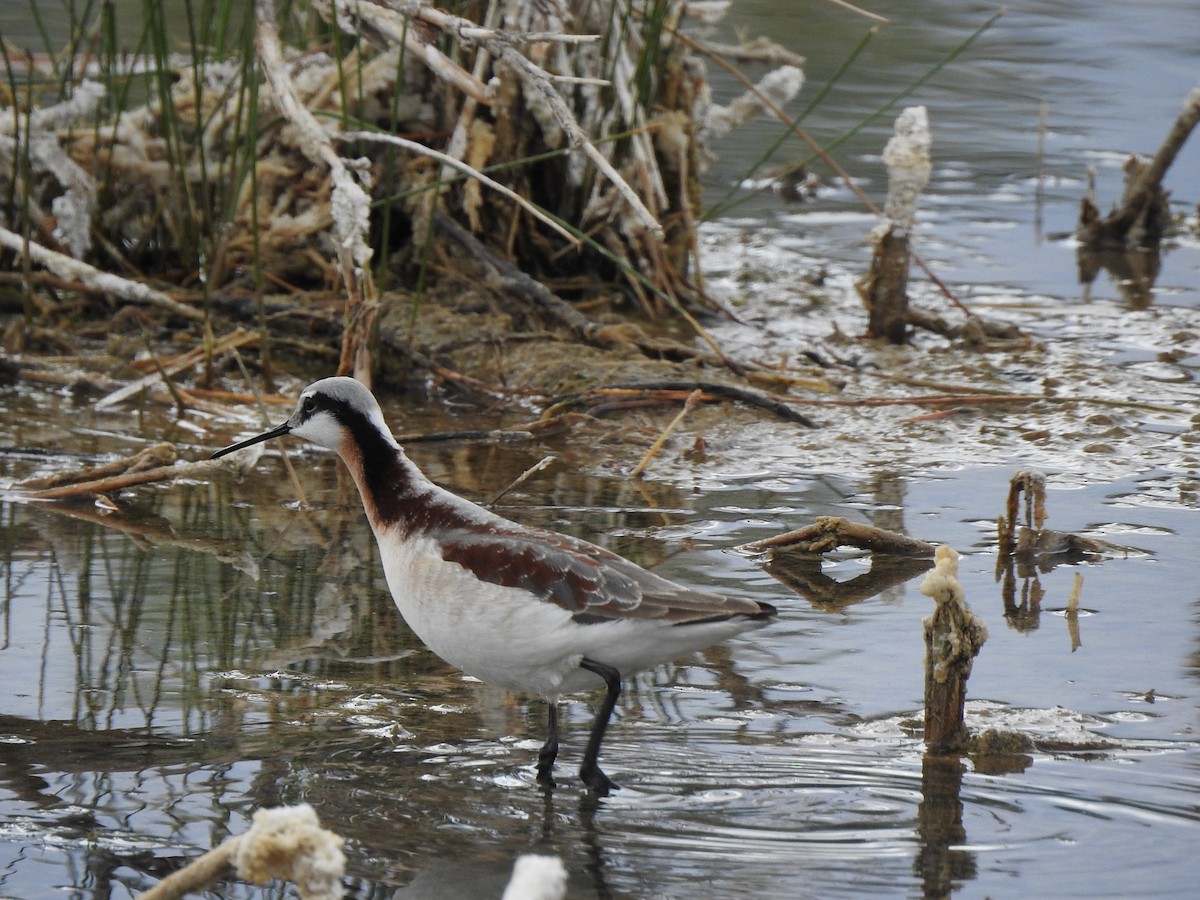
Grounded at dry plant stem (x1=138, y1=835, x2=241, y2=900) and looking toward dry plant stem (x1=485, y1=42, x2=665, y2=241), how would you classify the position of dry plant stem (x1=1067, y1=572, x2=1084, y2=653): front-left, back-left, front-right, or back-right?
front-right

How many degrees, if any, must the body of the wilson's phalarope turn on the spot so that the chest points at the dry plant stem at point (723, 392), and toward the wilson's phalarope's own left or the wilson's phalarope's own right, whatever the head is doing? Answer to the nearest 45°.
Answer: approximately 90° to the wilson's phalarope's own right

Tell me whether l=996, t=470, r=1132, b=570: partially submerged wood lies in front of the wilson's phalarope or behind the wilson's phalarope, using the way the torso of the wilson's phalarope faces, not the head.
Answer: behind

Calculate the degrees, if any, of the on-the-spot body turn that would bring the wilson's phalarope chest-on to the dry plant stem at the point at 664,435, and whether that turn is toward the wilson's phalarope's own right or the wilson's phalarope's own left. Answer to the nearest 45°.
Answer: approximately 90° to the wilson's phalarope's own right

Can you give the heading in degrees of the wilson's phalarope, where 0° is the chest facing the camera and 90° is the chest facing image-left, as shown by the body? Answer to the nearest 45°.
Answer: approximately 90°

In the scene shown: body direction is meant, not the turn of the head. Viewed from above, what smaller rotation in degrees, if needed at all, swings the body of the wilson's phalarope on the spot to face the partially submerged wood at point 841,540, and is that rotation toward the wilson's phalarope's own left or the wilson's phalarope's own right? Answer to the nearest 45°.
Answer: approximately 135° to the wilson's phalarope's own right

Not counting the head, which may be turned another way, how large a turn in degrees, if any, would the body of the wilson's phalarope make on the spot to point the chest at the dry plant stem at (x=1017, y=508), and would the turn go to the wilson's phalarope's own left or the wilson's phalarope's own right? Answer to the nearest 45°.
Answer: approximately 135° to the wilson's phalarope's own right

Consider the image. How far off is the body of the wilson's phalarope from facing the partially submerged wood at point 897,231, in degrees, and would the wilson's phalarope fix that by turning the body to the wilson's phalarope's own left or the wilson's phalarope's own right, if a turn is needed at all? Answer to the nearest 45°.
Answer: approximately 135° to the wilson's phalarope's own right

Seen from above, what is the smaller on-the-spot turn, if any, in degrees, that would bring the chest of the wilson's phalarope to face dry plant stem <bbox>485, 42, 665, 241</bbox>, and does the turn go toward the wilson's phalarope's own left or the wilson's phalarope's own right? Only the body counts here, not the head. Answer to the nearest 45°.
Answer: approximately 90° to the wilson's phalarope's own right

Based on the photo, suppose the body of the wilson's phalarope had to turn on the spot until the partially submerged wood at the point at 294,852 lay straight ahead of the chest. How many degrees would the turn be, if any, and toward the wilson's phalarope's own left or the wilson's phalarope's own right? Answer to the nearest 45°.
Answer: approximately 90° to the wilson's phalarope's own left

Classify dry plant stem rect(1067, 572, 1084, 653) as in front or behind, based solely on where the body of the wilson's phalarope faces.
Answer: behind

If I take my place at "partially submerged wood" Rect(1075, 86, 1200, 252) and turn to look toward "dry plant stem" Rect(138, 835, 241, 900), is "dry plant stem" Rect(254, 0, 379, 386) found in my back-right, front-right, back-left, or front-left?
front-right

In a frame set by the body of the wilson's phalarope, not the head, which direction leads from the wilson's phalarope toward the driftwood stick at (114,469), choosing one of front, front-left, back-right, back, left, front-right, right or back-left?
front-right
